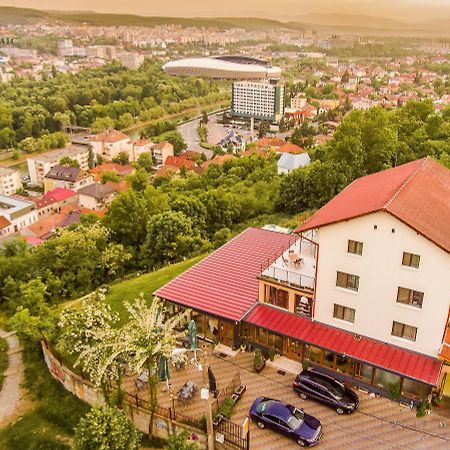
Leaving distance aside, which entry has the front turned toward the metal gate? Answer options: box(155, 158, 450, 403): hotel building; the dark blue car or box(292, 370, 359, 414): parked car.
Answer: the hotel building

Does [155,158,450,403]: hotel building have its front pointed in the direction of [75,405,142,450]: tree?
yes

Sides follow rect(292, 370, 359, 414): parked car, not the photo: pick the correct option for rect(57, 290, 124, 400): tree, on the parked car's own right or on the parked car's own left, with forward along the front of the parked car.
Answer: on the parked car's own right

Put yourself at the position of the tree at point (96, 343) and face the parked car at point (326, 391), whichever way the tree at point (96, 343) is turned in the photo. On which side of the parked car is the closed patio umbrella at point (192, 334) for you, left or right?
left

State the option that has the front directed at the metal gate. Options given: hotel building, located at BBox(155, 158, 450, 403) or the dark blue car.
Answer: the hotel building

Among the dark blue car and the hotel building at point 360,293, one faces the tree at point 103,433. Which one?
the hotel building

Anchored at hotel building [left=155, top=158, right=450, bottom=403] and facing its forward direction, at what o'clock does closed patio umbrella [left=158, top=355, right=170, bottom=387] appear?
The closed patio umbrella is roughly at 1 o'clock from the hotel building.

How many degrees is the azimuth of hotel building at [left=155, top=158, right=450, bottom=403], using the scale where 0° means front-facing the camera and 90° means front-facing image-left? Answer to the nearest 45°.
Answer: approximately 45°

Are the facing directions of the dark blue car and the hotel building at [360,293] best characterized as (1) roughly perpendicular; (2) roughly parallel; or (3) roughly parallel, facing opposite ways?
roughly perpendicular
